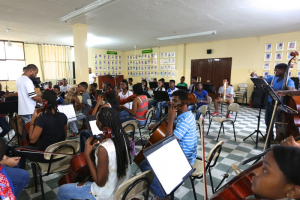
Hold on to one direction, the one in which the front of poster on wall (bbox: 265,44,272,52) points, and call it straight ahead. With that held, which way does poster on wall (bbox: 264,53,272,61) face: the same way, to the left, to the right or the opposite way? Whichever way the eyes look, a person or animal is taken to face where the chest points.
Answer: the same way

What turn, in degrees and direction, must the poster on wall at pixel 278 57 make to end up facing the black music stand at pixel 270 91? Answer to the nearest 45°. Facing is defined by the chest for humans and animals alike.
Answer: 0° — it already faces it

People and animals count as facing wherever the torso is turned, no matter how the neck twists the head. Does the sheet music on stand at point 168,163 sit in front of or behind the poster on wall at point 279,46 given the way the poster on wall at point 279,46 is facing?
in front

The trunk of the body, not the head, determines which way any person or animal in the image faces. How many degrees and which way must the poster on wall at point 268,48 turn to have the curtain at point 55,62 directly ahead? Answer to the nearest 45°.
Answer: approximately 90° to its right

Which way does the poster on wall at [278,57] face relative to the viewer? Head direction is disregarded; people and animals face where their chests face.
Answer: toward the camera

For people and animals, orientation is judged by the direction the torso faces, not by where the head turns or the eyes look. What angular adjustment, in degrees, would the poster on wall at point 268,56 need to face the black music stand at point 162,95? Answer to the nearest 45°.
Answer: approximately 45° to its right

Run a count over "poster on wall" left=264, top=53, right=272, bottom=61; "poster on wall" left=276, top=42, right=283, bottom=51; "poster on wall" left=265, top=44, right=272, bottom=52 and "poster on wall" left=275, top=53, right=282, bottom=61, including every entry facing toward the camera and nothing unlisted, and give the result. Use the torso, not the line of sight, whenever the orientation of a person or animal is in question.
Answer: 4

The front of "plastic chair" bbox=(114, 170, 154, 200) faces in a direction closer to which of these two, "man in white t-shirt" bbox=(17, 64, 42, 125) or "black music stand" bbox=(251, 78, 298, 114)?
the man in white t-shirt

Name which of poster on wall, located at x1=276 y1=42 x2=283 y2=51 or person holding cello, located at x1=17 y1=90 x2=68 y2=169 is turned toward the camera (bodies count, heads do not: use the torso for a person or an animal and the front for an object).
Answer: the poster on wall

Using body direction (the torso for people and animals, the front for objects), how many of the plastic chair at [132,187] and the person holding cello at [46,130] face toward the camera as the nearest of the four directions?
0

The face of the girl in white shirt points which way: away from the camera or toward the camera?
away from the camera

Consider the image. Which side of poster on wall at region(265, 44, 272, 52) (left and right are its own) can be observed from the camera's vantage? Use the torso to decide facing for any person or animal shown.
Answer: front

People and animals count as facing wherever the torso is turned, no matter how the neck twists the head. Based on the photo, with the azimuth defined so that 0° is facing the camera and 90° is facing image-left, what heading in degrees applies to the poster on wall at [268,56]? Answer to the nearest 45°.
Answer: approximately 0°

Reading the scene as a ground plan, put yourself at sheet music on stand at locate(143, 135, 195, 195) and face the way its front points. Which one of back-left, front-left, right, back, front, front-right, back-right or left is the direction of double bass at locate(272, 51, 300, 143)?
left

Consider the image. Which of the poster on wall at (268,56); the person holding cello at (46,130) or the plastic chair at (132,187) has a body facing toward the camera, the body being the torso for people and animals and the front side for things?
the poster on wall

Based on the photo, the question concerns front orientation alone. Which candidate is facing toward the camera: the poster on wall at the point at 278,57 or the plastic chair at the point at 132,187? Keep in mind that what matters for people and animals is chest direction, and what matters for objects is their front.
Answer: the poster on wall
